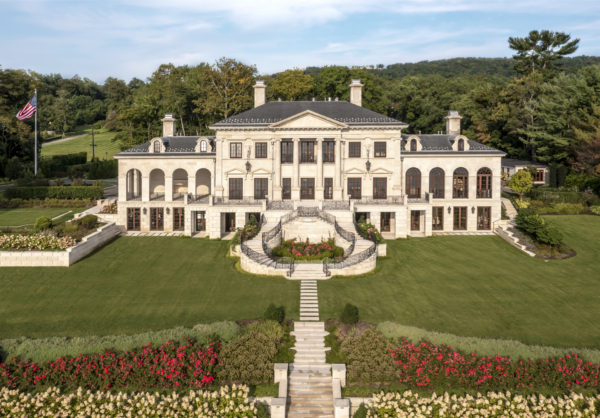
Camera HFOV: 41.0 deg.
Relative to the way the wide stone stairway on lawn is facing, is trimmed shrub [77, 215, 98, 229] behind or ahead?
behind

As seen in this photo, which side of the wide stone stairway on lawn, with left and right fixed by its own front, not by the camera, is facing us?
front

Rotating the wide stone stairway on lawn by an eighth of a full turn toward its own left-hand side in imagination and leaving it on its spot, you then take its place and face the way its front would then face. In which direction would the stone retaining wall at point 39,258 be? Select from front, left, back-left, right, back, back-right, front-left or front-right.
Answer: back

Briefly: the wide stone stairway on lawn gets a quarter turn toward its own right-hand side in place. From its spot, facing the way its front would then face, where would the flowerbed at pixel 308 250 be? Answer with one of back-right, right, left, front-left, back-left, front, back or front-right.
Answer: right

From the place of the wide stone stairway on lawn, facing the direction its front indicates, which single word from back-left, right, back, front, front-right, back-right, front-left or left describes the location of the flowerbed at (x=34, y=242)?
back-right
